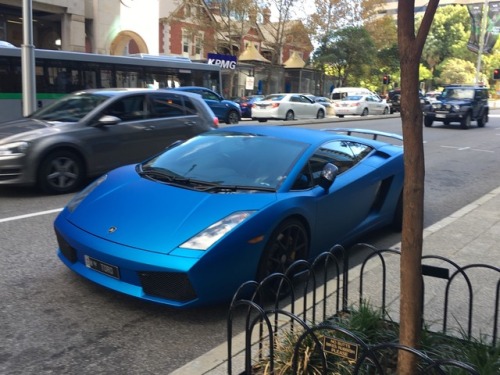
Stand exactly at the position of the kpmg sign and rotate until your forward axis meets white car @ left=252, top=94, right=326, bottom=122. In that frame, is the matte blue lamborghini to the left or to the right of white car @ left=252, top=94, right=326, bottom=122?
right

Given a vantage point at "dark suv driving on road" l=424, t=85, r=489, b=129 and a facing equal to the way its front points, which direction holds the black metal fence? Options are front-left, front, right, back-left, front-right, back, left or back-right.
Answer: front-left

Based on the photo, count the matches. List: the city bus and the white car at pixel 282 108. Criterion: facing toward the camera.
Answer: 0

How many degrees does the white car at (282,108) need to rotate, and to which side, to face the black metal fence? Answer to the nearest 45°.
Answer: approximately 135° to its right

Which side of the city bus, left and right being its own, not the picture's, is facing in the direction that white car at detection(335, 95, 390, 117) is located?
front

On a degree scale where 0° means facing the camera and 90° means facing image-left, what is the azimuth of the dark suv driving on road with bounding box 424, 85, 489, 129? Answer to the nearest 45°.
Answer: approximately 45°

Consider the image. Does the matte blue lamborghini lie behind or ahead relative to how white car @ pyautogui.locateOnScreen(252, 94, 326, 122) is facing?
behind

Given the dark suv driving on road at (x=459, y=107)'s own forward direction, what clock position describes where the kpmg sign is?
The kpmg sign is roughly at 2 o'clock from the dark suv driving on road.
